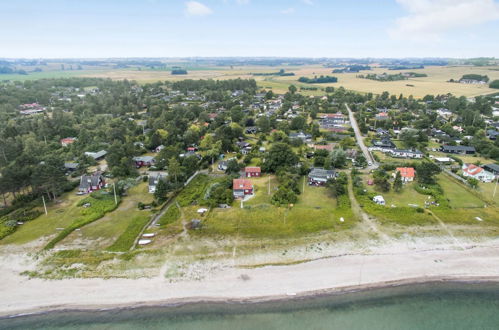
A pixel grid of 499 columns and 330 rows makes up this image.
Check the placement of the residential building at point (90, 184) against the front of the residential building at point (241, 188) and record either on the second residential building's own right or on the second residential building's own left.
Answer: on the second residential building's own right

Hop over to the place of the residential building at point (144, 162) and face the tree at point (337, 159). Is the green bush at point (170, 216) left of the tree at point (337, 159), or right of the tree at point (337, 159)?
right

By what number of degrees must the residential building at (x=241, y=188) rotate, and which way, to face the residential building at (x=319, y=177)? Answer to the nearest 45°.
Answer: approximately 90° to its left

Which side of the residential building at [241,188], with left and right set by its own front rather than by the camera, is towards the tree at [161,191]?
right

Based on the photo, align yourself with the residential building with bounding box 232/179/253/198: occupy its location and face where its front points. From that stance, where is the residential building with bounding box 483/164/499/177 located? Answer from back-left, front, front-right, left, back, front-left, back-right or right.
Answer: left

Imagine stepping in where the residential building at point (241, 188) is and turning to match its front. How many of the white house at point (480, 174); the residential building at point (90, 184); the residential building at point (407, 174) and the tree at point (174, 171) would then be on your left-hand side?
2

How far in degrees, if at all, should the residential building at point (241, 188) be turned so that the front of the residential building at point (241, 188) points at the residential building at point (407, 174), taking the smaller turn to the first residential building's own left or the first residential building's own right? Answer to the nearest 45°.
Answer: approximately 90° to the first residential building's own left

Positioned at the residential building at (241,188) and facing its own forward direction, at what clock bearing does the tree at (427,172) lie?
The tree is roughly at 9 o'clock from the residential building.

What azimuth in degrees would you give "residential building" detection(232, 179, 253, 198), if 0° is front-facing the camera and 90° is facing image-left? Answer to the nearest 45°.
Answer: approximately 0°

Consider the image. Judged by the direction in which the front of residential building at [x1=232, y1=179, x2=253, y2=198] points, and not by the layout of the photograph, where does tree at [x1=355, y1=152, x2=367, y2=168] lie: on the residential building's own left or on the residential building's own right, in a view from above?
on the residential building's own left

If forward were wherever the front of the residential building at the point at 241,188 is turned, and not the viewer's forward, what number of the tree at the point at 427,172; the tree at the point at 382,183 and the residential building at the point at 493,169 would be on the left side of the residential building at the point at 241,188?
3

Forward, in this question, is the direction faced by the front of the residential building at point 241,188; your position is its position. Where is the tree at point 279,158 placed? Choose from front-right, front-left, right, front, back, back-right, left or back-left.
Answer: back-left
